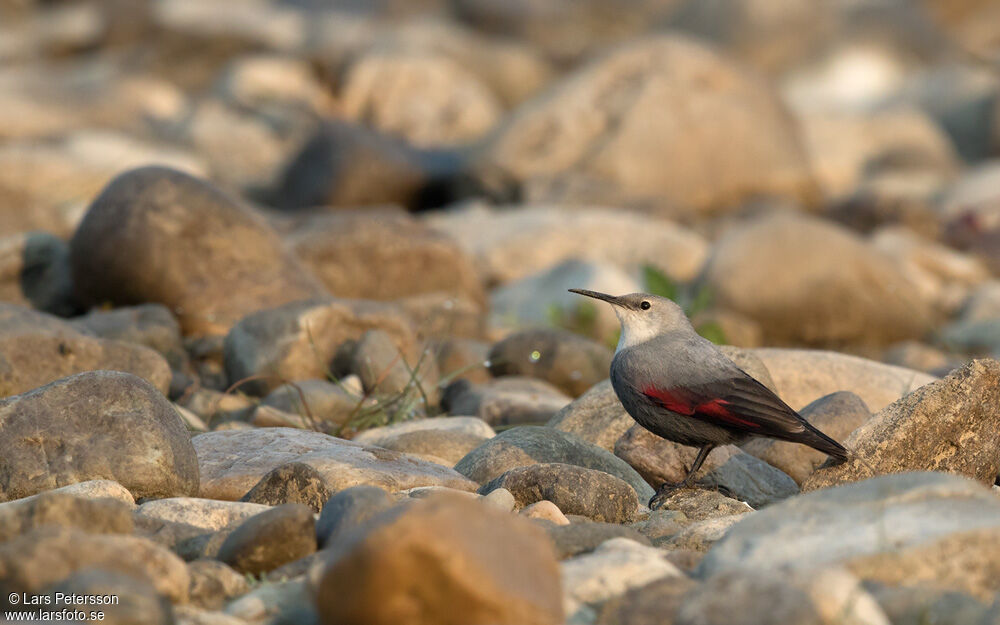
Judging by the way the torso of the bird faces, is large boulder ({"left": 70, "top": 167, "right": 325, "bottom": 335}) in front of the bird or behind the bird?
in front

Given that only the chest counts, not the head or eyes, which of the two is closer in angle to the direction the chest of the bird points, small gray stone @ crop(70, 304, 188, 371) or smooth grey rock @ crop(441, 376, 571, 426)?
the small gray stone

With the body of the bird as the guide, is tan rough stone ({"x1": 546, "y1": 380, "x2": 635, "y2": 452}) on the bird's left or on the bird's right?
on the bird's right

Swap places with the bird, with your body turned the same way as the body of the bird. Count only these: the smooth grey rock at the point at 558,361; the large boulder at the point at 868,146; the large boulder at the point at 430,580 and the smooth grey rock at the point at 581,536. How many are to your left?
2

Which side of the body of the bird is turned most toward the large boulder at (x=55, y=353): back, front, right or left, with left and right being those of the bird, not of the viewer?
front

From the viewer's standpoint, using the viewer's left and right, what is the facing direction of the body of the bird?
facing to the left of the viewer

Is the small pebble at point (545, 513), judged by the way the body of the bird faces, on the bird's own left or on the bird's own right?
on the bird's own left

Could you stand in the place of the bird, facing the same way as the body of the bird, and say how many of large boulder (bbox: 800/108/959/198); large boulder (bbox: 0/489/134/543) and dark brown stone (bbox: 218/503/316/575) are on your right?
1

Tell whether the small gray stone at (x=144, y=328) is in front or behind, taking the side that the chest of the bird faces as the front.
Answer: in front

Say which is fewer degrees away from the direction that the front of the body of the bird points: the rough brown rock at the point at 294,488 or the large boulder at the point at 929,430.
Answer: the rough brown rock

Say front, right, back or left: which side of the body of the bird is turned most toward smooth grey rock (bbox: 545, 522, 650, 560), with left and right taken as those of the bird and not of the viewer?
left

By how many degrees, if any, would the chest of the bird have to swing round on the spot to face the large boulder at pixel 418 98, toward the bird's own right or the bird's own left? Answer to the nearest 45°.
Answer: approximately 90° to the bird's own right

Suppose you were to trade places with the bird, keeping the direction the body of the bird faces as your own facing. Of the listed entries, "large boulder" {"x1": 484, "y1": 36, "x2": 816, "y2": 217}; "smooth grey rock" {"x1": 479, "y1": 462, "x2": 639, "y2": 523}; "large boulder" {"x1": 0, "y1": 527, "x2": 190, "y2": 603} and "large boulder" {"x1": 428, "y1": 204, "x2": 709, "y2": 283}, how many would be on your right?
2

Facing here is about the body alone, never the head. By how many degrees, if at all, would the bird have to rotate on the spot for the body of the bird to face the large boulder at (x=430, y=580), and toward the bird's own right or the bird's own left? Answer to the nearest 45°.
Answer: approximately 90° to the bird's own left
